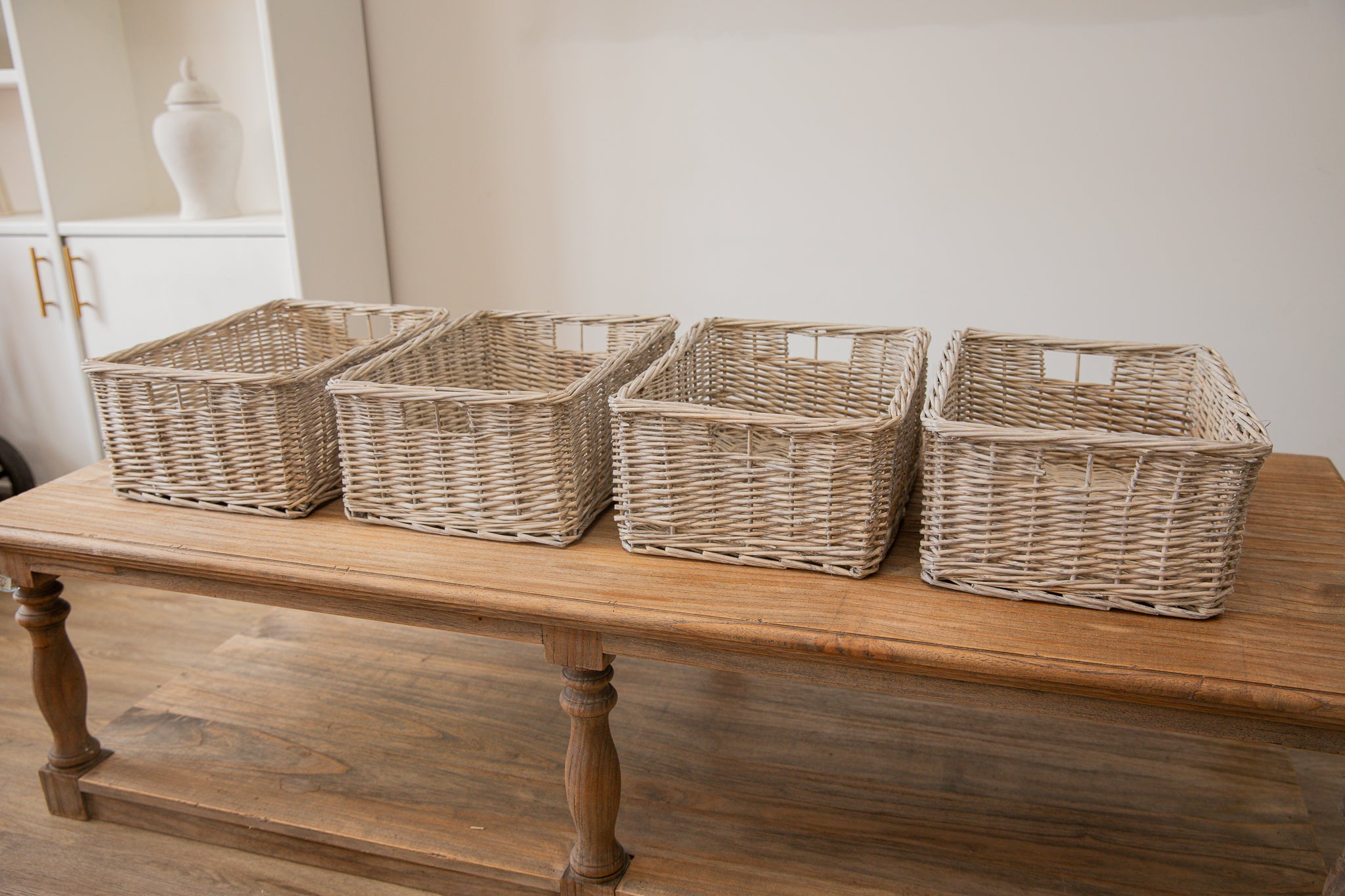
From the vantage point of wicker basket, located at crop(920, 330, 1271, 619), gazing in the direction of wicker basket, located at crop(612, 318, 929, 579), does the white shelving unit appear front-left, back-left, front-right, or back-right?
front-right

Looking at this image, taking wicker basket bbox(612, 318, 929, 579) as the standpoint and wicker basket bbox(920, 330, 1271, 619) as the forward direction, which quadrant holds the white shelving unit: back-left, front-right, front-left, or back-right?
back-left

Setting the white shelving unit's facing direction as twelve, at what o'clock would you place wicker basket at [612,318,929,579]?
The wicker basket is roughly at 10 o'clock from the white shelving unit.

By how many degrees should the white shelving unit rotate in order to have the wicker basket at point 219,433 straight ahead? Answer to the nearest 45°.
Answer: approximately 45° to its left

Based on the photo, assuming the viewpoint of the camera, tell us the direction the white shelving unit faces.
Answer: facing the viewer and to the left of the viewer

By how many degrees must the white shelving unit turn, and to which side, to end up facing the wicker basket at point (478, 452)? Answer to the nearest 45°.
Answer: approximately 45° to its left

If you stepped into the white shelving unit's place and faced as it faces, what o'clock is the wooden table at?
The wooden table is roughly at 10 o'clock from the white shelving unit.
